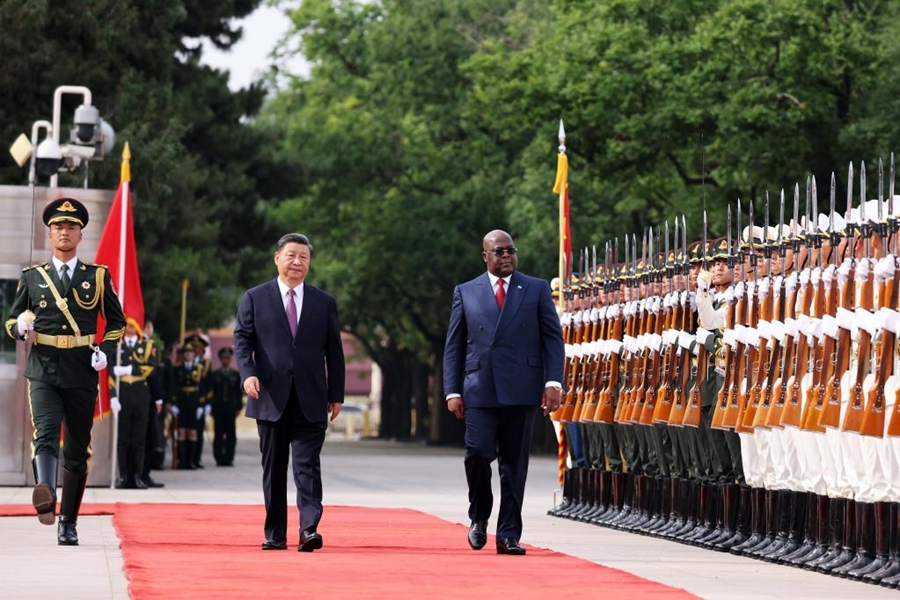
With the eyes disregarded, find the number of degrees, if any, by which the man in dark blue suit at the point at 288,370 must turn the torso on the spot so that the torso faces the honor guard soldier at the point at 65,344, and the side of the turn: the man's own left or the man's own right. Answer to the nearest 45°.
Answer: approximately 90° to the man's own right

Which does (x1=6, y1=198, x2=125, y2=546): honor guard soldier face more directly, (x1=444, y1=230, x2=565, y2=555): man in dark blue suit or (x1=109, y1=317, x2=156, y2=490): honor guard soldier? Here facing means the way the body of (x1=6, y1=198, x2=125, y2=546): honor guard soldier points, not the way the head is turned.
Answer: the man in dark blue suit

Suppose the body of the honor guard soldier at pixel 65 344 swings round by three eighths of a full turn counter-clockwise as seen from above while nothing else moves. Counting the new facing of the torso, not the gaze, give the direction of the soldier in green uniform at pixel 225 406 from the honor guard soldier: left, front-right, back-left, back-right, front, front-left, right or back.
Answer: front-left

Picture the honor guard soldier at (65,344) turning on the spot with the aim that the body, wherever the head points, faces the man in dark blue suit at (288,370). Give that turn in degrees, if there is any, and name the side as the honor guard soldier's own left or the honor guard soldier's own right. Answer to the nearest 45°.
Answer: approximately 90° to the honor guard soldier's own left
